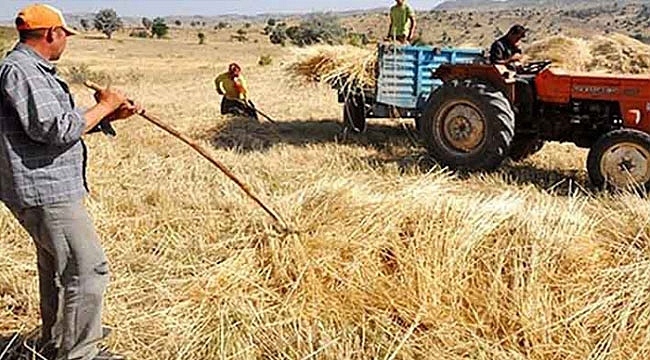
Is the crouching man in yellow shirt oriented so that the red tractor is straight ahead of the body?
yes

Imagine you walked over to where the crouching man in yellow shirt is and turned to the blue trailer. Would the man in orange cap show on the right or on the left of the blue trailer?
right

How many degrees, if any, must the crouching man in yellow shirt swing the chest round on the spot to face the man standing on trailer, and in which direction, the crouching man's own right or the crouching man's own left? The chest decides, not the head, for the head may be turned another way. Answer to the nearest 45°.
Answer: approximately 45° to the crouching man's own left

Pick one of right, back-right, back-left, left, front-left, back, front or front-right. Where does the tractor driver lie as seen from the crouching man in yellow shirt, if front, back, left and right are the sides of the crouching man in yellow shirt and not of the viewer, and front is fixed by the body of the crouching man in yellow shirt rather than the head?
front

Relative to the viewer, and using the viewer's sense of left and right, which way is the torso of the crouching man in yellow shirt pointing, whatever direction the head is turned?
facing the viewer and to the right of the viewer

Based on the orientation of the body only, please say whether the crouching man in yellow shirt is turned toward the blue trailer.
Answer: yes

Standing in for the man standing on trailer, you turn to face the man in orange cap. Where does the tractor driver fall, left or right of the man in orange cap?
left

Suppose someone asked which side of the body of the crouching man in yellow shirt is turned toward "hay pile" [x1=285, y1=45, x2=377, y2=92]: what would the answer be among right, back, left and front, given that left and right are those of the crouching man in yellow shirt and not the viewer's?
front

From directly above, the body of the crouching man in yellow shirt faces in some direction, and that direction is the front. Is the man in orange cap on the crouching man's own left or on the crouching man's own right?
on the crouching man's own right

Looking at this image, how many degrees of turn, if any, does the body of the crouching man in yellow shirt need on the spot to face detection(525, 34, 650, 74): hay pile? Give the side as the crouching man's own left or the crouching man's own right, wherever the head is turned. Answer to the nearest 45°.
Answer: approximately 45° to the crouching man's own left
